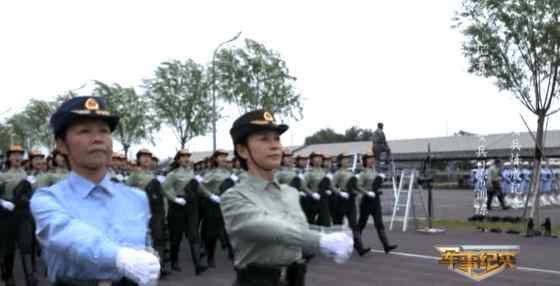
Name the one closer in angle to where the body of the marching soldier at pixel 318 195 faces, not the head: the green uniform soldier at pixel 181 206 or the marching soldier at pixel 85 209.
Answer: the marching soldier

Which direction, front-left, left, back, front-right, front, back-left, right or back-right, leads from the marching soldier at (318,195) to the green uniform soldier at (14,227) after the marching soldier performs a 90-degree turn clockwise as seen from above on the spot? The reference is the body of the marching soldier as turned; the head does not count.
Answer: front

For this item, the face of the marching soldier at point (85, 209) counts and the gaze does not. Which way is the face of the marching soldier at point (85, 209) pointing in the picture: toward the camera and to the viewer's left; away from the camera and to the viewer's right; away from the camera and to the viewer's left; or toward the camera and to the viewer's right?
toward the camera and to the viewer's right

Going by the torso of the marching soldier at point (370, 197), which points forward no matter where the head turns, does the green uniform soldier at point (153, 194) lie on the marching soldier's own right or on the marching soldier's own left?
on the marching soldier's own right

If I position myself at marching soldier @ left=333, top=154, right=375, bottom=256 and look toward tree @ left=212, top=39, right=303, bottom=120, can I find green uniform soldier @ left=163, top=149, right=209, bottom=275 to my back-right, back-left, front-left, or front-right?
back-left

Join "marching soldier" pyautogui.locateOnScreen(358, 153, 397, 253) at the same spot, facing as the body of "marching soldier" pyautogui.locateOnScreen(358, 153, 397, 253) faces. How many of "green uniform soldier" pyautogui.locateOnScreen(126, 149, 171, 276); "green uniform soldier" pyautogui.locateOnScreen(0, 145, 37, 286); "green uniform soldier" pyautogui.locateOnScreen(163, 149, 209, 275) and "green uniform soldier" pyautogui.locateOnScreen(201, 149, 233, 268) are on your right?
4

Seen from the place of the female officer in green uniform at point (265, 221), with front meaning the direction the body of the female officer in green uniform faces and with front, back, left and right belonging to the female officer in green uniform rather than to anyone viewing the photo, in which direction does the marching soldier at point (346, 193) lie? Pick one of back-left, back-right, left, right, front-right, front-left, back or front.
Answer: back-left

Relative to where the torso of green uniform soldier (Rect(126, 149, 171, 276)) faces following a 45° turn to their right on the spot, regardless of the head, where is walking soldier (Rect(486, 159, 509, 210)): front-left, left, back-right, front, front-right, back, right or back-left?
back-left

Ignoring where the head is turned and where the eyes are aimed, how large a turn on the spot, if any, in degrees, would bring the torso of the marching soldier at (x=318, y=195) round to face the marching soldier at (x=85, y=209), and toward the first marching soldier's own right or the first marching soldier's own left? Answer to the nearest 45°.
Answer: approximately 45° to the first marching soldier's own right
